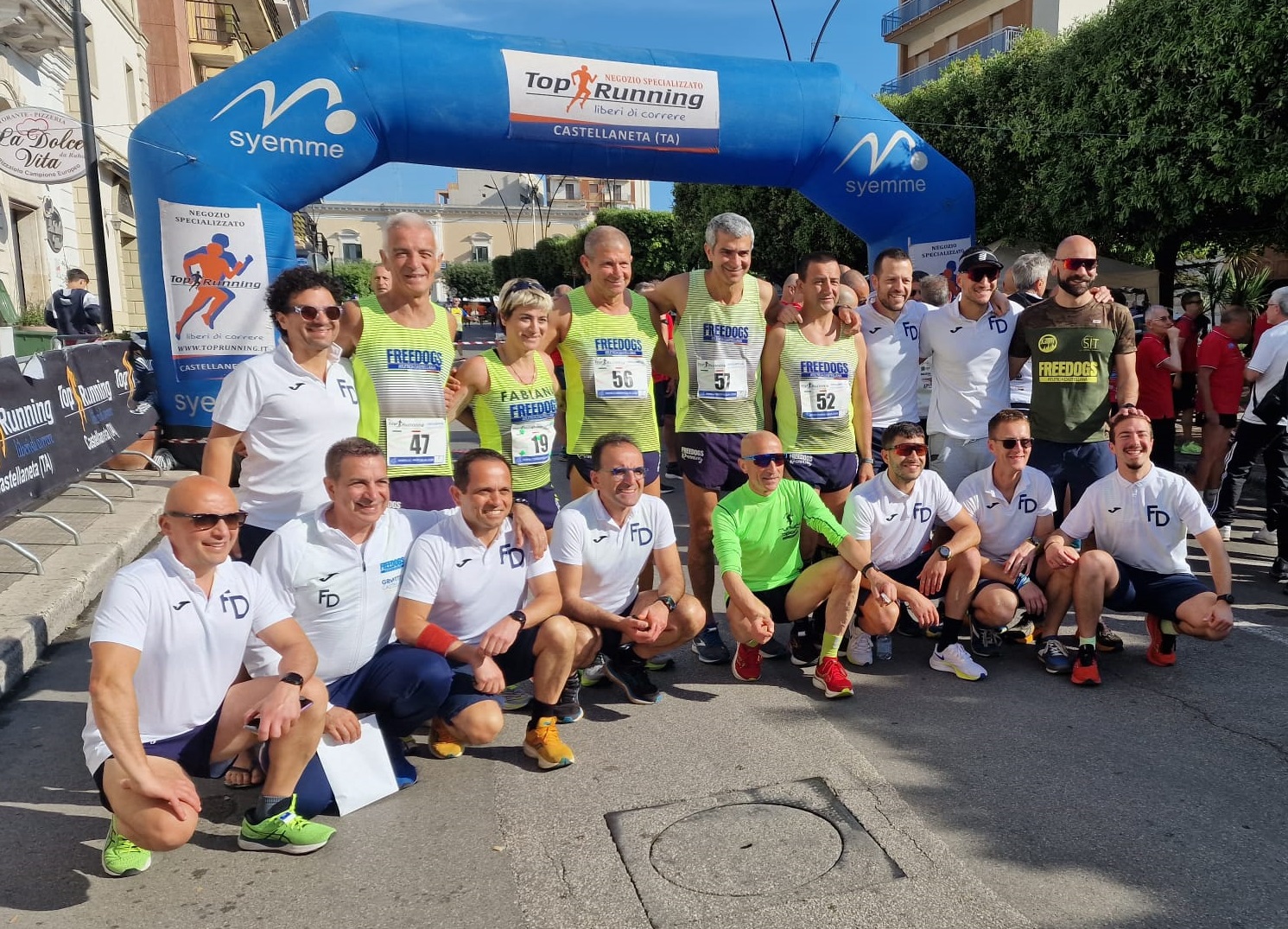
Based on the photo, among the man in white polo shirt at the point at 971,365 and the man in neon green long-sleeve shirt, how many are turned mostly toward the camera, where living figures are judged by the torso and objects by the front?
2

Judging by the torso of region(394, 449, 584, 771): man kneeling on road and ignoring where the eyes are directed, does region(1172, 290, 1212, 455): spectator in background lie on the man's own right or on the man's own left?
on the man's own left

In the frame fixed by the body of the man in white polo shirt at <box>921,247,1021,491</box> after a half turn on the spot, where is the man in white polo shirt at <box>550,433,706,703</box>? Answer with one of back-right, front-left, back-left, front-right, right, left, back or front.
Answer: back-left

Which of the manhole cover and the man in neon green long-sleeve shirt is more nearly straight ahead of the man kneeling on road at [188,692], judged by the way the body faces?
the manhole cover

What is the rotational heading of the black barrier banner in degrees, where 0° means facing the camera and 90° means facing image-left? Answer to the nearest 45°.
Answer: approximately 315°
